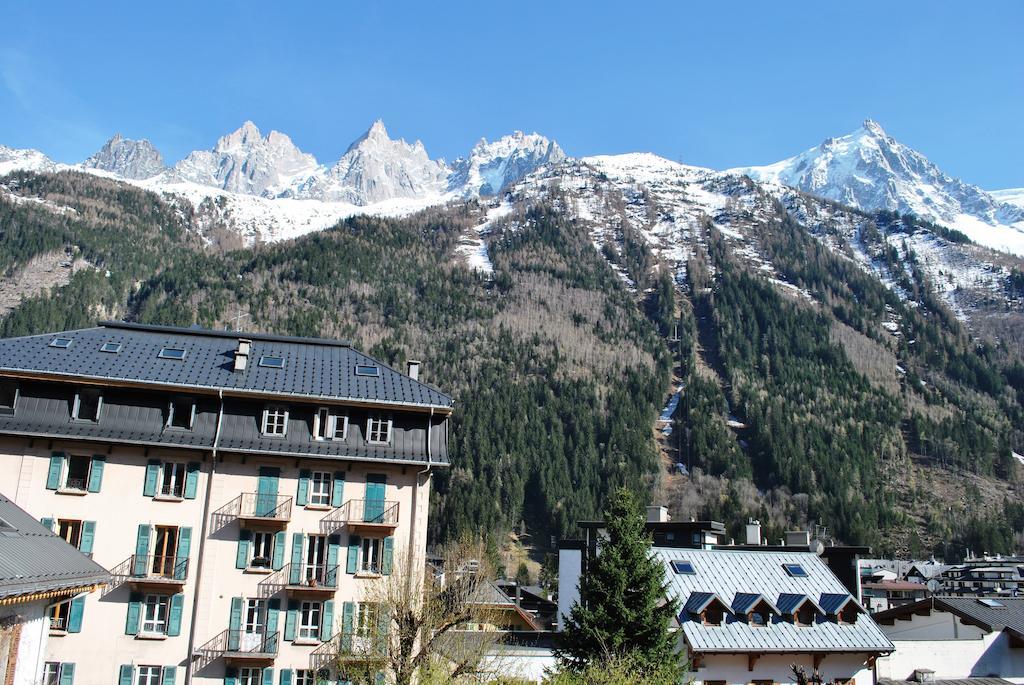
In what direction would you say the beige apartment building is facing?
toward the camera

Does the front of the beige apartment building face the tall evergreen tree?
no

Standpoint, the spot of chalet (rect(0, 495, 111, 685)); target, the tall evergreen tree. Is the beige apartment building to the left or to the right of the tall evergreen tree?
left

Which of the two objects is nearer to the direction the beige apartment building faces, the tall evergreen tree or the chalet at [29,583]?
the chalet

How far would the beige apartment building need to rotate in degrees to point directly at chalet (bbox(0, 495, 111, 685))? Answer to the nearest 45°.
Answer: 0° — it already faces it

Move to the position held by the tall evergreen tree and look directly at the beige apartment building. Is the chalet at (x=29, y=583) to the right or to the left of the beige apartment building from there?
left
